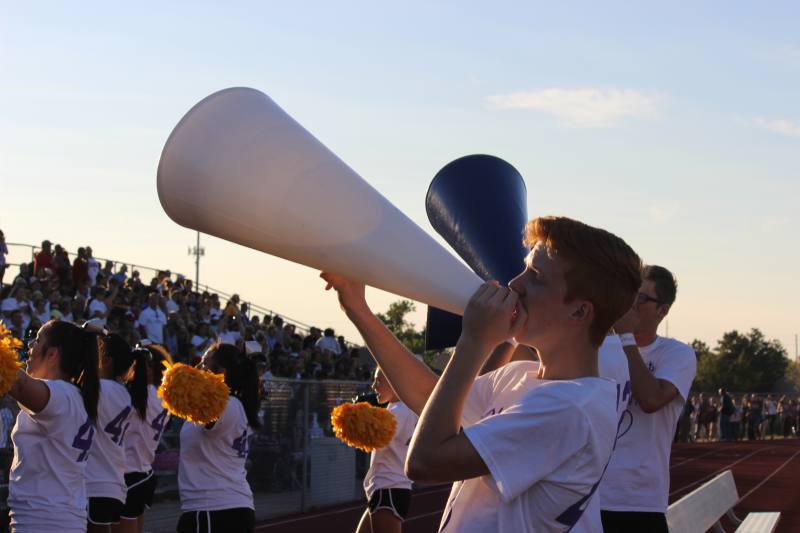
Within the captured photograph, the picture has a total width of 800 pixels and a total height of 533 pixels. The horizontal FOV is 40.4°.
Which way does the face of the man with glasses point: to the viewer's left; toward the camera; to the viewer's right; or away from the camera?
to the viewer's left

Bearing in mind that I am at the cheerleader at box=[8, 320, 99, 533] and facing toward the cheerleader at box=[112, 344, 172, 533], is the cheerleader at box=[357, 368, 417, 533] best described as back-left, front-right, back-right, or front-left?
front-right

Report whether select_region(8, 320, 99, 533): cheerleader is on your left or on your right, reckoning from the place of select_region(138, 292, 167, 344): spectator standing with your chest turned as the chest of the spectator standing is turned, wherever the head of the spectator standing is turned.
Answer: on your right

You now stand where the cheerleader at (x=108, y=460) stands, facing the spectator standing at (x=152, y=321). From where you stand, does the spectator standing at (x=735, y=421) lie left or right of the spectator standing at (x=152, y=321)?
right

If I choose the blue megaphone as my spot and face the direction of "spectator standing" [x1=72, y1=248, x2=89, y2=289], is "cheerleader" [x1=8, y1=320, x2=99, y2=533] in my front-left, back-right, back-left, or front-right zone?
front-left

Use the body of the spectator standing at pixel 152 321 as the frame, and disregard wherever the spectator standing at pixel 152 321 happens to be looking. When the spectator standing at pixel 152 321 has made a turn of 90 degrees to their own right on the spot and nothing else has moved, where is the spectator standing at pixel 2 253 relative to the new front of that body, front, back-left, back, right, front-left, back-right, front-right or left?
front-right

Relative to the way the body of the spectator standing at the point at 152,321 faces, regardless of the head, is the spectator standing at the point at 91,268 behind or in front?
behind

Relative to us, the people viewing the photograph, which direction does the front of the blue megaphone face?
facing away from the viewer and to the left of the viewer

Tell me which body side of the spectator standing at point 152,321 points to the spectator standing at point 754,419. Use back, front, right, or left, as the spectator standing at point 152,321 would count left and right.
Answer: left

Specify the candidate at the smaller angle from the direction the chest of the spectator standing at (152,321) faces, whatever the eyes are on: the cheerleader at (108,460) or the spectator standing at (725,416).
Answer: the cheerleader

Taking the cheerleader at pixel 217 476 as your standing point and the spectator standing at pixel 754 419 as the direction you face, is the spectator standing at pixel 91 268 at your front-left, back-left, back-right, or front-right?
front-left

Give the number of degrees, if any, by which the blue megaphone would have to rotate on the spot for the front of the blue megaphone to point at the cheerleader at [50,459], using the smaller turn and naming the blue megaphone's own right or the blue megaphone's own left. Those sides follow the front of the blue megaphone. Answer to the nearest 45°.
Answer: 0° — it already faces them
